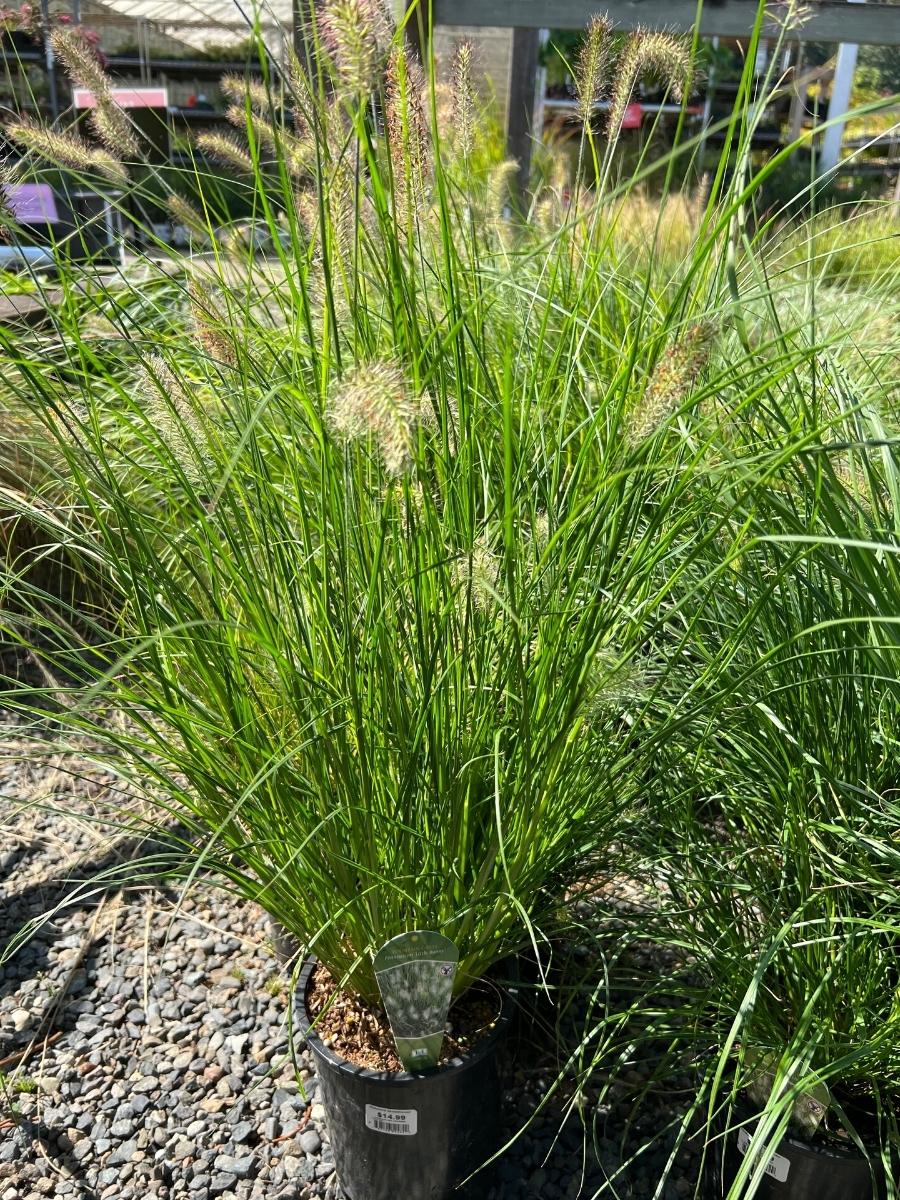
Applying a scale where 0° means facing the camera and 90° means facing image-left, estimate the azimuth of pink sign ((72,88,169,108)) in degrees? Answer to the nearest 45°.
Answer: approximately 0°

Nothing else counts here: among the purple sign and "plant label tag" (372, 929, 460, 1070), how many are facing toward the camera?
2

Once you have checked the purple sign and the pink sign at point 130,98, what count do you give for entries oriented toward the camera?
2

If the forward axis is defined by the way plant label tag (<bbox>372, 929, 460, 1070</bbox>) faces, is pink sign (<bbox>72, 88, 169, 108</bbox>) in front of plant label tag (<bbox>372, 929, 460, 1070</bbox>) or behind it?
behind

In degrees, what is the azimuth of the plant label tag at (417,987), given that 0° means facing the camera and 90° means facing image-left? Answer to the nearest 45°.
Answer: approximately 0°

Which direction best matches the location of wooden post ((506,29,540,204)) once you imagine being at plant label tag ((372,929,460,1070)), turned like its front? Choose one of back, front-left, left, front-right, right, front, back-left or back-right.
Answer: back

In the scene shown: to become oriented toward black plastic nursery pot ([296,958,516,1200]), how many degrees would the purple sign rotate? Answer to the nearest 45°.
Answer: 0° — it already faces it
